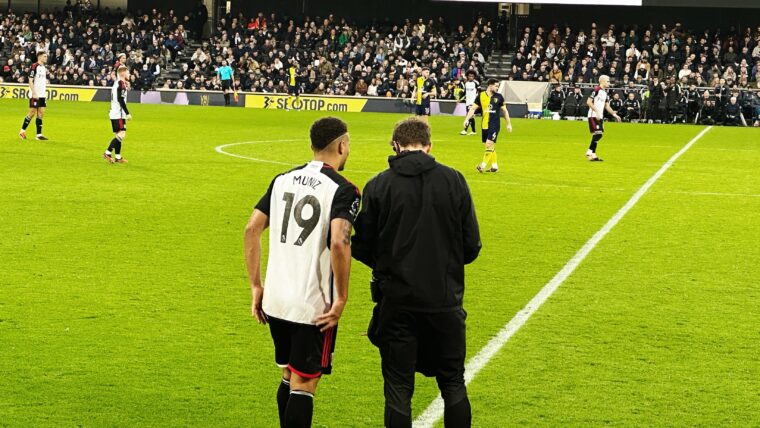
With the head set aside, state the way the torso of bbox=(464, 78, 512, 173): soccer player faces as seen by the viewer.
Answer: toward the camera

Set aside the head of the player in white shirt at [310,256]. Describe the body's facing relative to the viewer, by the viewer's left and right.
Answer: facing away from the viewer and to the right of the viewer

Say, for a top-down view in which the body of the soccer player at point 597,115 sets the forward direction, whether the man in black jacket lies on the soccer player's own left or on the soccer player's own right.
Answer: on the soccer player's own right

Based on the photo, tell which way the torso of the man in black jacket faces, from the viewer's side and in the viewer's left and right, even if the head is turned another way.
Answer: facing away from the viewer

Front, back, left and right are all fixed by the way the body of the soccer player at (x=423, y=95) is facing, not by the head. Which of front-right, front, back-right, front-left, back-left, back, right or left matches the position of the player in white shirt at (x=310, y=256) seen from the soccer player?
front

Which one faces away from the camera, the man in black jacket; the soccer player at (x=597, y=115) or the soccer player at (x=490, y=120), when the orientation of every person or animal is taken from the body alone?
the man in black jacket

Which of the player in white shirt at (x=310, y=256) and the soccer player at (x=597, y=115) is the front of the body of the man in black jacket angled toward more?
the soccer player

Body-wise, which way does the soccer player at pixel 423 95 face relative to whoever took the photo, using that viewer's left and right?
facing the viewer

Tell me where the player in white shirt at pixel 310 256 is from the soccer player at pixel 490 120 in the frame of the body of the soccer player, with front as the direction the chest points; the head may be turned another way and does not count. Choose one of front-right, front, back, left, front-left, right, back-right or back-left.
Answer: front

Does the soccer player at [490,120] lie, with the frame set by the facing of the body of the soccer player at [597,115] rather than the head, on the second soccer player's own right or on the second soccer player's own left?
on the second soccer player's own right

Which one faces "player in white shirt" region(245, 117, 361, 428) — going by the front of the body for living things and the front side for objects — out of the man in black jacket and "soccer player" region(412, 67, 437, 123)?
the soccer player

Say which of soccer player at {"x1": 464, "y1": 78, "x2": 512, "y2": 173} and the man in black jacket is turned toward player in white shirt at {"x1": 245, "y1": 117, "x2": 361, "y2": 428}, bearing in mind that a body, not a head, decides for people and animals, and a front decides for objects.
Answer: the soccer player

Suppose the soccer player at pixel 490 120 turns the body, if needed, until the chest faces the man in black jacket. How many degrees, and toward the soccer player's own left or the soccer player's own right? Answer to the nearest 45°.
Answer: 0° — they already face them

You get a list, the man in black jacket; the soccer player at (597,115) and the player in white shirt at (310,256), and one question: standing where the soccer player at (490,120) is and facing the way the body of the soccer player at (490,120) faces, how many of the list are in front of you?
2

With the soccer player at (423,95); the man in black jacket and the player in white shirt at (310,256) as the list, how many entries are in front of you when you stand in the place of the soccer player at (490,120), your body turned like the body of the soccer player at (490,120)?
2

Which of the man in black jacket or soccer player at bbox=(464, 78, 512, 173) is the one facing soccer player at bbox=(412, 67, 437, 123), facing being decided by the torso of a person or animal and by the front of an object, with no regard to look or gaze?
the man in black jacket

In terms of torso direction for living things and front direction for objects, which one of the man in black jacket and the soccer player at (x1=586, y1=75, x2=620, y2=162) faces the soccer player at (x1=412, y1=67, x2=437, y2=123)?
the man in black jacket
